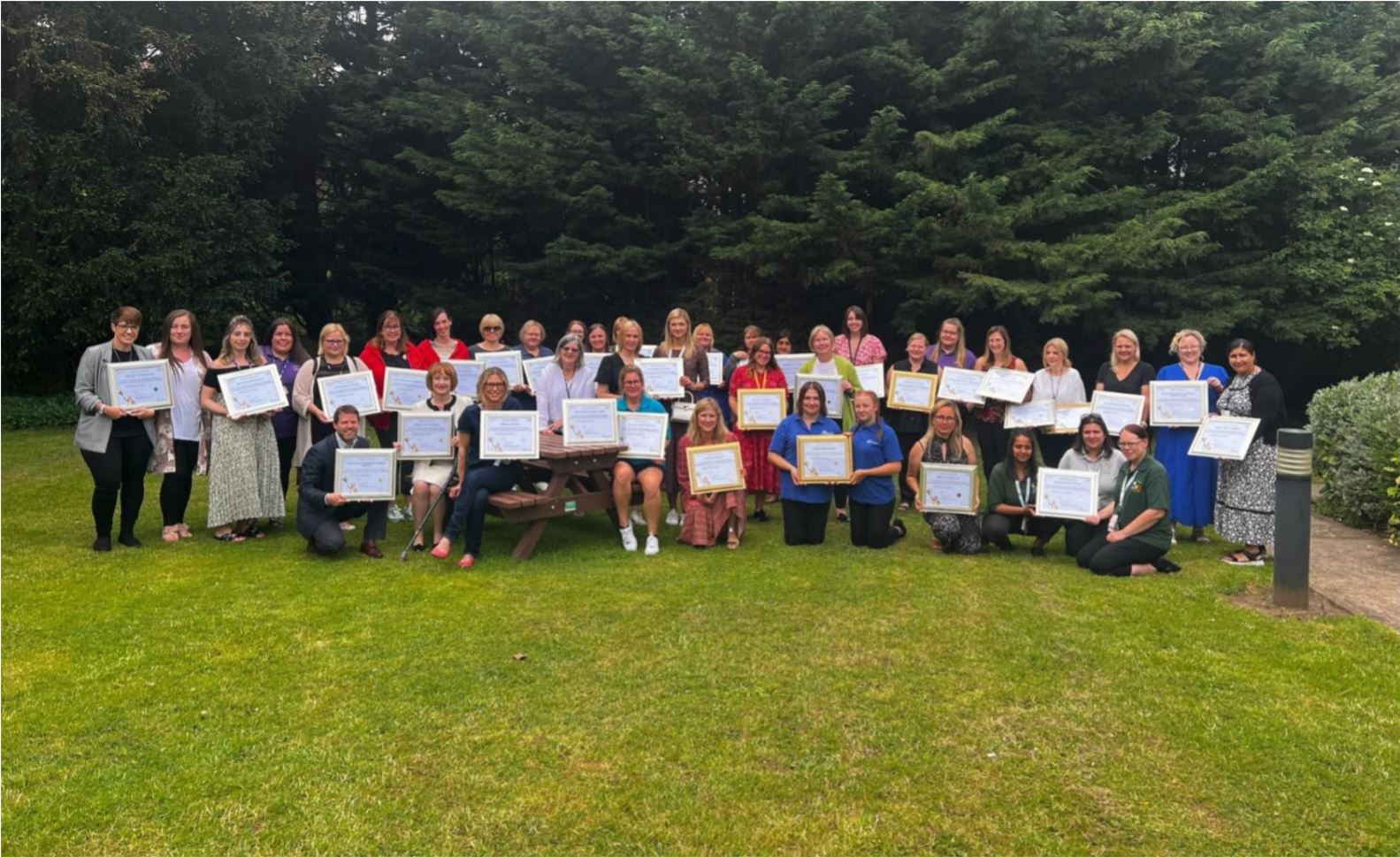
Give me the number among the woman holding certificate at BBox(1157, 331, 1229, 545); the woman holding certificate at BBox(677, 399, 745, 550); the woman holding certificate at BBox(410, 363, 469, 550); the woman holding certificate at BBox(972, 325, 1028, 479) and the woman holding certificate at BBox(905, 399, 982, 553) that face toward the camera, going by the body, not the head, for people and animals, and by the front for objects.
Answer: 5

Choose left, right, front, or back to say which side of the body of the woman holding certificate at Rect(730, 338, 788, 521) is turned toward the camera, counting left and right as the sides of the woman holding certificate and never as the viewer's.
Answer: front

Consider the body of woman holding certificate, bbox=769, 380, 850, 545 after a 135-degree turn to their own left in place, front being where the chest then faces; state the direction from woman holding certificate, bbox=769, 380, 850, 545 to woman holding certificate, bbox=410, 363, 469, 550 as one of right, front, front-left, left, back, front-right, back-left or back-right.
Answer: back-left

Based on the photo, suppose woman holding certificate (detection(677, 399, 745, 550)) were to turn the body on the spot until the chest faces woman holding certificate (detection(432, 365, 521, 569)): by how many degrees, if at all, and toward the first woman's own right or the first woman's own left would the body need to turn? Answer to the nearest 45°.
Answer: approximately 90° to the first woman's own right

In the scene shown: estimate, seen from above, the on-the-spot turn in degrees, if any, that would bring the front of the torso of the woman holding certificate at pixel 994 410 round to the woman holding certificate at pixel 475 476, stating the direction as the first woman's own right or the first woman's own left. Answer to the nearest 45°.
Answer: approximately 45° to the first woman's own right

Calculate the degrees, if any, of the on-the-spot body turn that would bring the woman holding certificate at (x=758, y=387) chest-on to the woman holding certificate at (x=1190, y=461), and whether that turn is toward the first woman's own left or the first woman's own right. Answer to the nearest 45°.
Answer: approximately 90° to the first woman's own left

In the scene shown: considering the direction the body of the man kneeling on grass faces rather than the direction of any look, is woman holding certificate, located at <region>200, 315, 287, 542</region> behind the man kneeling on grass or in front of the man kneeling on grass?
behind

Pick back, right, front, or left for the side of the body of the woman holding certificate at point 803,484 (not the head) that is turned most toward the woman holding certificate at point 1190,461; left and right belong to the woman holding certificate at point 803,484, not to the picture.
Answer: left

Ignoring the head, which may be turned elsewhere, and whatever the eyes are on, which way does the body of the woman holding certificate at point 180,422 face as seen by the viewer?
toward the camera

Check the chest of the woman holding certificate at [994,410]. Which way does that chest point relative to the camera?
toward the camera

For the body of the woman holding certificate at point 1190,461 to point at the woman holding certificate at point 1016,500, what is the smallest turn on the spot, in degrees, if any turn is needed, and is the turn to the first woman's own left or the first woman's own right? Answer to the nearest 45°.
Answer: approximately 45° to the first woman's own right

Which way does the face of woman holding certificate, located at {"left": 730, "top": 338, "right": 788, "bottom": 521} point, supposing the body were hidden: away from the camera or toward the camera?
toward the camera

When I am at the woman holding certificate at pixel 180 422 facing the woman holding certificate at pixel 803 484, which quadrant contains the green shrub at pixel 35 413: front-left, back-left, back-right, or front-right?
back-left

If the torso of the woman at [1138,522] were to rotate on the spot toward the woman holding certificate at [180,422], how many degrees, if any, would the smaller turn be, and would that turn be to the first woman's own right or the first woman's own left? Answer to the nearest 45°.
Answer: approximately 45° to the first woman's own right

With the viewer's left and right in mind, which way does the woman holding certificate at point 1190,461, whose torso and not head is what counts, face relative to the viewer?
facing the viewer
